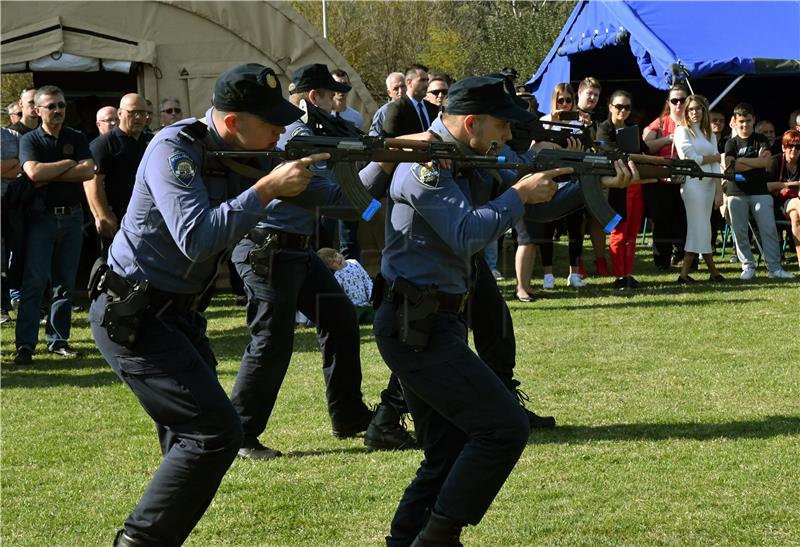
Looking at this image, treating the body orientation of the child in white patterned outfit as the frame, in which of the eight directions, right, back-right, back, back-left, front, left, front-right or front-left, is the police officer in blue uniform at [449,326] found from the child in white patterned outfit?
front

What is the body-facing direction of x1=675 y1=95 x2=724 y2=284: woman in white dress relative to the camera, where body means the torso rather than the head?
toward the camera

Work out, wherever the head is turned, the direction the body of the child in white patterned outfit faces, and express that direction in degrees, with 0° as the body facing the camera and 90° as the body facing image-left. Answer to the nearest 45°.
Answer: approximately 0°

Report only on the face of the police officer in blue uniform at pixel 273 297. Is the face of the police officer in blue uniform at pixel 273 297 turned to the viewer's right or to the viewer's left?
to the viewer's right

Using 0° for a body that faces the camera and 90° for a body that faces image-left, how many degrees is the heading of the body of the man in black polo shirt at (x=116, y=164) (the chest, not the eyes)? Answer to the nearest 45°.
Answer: approximately 315°

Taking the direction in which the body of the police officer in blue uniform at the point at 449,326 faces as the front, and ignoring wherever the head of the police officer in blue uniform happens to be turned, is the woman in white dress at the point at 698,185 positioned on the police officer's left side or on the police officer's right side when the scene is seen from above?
on the police officer's left side

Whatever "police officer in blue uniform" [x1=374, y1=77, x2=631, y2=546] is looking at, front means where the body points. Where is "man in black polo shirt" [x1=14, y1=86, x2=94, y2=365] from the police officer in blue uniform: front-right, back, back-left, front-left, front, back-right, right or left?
back-left

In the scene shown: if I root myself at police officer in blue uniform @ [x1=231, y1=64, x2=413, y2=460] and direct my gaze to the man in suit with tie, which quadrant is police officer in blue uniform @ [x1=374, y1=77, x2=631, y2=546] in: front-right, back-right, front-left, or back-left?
back-right

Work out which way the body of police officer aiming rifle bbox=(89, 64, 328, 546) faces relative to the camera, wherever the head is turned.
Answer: to the viewer's right

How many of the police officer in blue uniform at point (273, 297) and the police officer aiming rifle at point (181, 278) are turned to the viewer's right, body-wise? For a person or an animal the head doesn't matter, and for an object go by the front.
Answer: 2

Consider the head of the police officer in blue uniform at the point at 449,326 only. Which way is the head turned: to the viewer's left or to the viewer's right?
to the viewer's right
